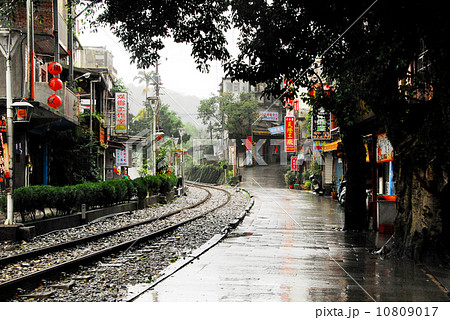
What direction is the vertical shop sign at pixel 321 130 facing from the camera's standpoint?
toward the camera

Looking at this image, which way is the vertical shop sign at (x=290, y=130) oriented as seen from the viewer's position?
toward the camera

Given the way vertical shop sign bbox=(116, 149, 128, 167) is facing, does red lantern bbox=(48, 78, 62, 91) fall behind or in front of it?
in front

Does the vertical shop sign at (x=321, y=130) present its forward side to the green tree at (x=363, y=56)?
yes

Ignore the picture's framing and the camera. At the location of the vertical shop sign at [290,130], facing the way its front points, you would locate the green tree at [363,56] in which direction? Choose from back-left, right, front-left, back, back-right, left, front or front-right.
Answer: front

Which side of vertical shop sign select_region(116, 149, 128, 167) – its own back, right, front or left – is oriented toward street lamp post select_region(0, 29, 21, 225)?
front

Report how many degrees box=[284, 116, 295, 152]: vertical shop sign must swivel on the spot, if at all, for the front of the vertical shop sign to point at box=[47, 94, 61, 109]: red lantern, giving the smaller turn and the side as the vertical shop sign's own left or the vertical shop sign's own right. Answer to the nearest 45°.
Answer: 0° — it already faces it

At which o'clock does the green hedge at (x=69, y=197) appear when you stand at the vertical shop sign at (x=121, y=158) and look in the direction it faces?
The green hedge is roughly at 12 o'clock from the vertical shop sign.

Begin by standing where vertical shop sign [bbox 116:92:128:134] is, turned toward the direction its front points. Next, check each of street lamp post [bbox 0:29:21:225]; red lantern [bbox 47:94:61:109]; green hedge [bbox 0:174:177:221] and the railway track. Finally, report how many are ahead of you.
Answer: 4

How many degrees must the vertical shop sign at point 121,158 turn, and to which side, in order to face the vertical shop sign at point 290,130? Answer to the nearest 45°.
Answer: approximately 90° to its left

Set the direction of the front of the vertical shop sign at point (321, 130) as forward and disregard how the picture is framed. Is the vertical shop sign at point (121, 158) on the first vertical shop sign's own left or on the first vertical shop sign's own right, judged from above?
on the first vertical shop sign's own right

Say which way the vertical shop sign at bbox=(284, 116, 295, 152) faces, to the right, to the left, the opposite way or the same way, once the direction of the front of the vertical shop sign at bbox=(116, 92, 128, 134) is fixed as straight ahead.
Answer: the same way

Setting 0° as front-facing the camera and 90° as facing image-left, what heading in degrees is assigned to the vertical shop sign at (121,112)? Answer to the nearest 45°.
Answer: approximately 0°

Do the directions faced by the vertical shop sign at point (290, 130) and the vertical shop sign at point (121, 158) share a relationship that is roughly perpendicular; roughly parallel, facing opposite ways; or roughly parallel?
roughly parallel

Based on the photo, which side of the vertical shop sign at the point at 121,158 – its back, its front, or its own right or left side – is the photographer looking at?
front
